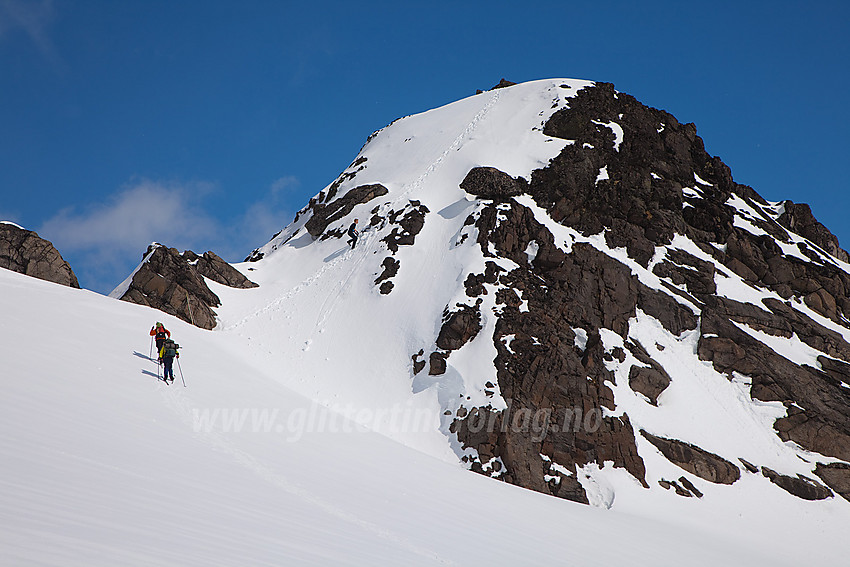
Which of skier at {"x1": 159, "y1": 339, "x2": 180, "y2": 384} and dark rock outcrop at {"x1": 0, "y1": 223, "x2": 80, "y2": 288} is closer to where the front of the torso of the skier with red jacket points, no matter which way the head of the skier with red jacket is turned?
the dark rock outcrop

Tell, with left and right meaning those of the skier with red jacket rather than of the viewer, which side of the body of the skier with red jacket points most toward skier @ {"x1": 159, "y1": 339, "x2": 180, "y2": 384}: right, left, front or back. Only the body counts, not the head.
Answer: back

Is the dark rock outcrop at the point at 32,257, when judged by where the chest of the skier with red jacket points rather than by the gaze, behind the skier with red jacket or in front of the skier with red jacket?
in front

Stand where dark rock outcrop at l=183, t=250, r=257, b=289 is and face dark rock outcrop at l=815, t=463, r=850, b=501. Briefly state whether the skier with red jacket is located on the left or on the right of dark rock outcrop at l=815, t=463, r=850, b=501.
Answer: right

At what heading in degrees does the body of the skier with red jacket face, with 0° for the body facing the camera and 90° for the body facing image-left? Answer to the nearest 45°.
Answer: approximately 180°

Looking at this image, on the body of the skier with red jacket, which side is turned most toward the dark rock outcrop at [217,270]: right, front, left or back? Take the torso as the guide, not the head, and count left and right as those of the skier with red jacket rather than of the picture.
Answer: front

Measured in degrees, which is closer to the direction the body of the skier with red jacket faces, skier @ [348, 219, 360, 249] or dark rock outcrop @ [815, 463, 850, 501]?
the skier

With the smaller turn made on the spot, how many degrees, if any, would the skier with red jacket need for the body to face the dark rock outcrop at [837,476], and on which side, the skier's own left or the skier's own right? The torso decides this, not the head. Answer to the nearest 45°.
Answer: approximately 90° to the skier's own right

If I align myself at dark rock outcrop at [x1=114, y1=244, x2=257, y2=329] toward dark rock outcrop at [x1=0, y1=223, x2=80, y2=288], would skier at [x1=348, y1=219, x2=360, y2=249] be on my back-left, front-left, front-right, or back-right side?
back-right

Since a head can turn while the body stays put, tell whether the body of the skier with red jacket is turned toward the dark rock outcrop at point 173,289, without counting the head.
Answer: yes
